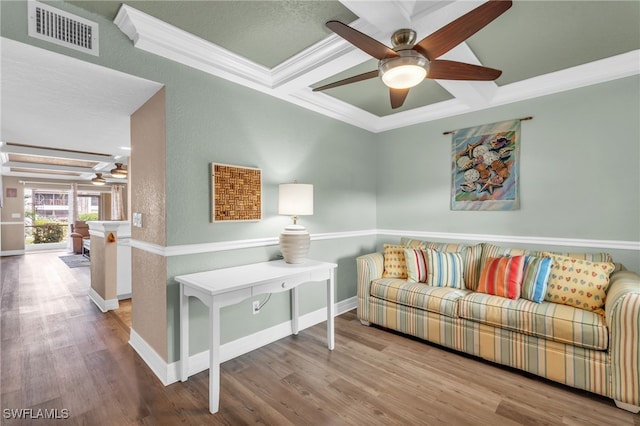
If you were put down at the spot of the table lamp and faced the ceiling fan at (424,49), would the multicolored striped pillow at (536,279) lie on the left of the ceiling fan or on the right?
left

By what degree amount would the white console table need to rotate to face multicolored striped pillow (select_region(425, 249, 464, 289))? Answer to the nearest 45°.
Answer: approximately 45° to its left

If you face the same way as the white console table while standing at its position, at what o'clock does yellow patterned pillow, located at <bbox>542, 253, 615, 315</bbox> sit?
The yellow patterned pillow is roughly at 11 o'clock from the white console table.

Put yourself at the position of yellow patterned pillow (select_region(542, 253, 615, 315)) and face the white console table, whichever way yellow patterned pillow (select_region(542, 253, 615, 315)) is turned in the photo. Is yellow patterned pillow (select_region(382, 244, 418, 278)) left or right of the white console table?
right

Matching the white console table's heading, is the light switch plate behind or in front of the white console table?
behind

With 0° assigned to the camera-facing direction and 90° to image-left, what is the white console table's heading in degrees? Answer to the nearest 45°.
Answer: approximately 315°

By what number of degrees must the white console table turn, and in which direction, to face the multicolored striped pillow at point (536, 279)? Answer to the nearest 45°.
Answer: approximately 45° to its left
